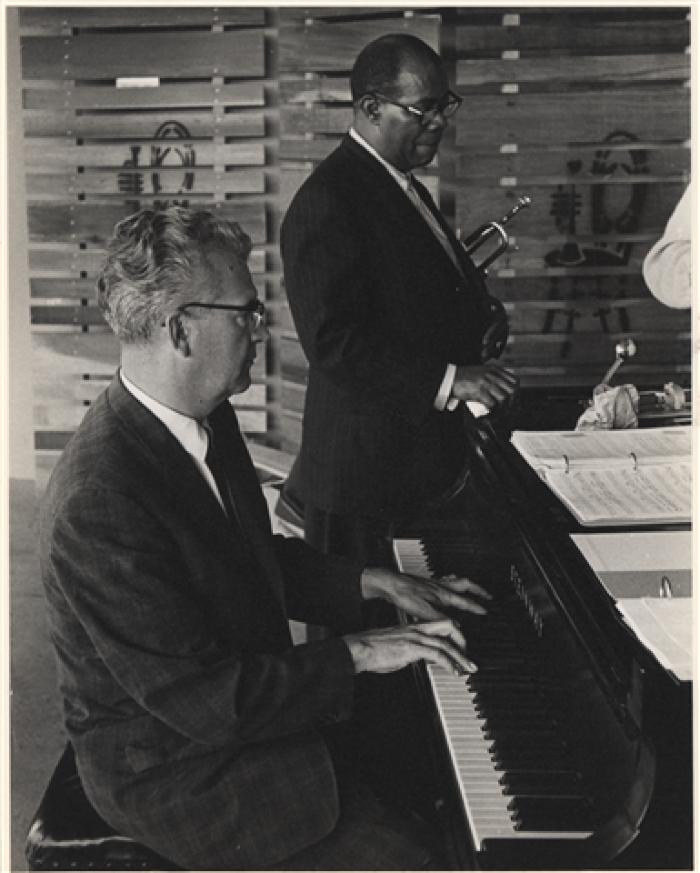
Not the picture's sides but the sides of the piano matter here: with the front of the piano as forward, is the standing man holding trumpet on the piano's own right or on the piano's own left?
on the piano's own right

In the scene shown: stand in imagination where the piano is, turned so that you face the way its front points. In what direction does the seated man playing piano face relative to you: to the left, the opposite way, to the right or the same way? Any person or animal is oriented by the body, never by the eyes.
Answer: the opposite way

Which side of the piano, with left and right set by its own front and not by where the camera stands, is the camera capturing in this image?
left

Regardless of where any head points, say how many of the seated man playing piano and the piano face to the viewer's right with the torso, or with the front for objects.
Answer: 1

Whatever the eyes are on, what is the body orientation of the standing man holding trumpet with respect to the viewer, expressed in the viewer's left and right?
facing the viewer and to the right of the viewer

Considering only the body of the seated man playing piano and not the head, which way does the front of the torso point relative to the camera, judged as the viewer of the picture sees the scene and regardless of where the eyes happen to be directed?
to the viewer's right

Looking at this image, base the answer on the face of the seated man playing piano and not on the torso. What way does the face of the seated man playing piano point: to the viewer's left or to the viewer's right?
to the viewer's right

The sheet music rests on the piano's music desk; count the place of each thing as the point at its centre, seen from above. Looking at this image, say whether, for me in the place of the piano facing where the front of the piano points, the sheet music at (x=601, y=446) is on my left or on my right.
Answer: on my right
